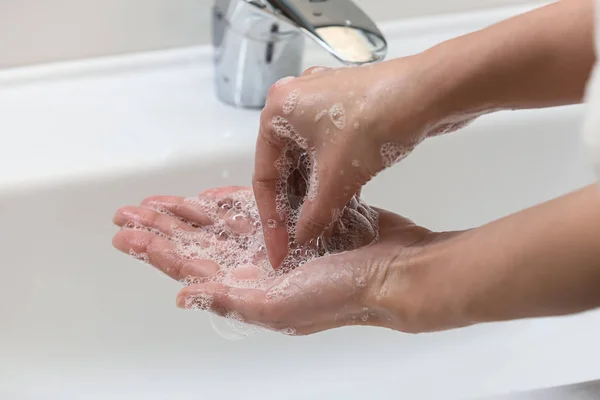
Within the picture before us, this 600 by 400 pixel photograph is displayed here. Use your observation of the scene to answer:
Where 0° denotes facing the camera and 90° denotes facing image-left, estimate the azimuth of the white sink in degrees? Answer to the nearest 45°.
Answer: approximately 0°

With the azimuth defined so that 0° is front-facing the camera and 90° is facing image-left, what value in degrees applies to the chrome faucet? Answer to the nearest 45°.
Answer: approximately 315°
